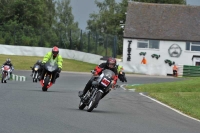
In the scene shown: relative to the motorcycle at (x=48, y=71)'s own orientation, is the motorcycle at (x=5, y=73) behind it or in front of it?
behind

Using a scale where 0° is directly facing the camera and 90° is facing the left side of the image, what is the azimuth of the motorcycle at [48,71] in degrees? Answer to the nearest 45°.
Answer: approximately 0°

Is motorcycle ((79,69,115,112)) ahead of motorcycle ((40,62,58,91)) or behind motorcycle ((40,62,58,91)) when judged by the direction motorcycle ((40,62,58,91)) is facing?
ahead
